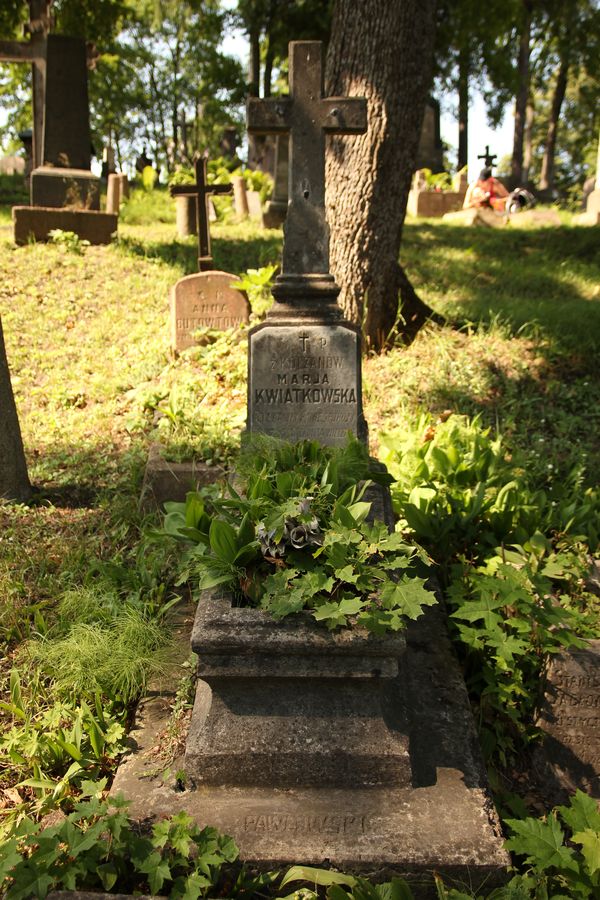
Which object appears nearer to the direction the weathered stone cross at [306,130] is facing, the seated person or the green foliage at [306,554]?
the green foliage

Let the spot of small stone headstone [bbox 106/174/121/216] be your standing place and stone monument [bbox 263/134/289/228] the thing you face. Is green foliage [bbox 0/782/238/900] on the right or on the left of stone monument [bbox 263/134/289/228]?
right

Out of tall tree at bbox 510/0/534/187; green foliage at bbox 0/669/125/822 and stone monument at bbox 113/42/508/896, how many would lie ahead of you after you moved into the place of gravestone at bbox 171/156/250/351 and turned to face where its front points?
2

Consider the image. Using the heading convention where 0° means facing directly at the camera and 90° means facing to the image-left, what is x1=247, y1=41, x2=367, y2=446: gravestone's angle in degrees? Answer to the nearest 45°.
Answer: approximately 0°

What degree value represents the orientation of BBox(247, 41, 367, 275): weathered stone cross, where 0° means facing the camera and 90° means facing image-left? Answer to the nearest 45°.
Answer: approximately 0°

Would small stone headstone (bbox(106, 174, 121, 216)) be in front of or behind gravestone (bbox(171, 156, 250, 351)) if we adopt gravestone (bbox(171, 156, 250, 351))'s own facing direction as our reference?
behind

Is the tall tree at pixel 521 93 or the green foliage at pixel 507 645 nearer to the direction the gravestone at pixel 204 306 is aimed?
the green foliage

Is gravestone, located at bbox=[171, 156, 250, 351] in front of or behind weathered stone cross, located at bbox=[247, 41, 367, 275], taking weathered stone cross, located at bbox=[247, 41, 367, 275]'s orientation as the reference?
behind
